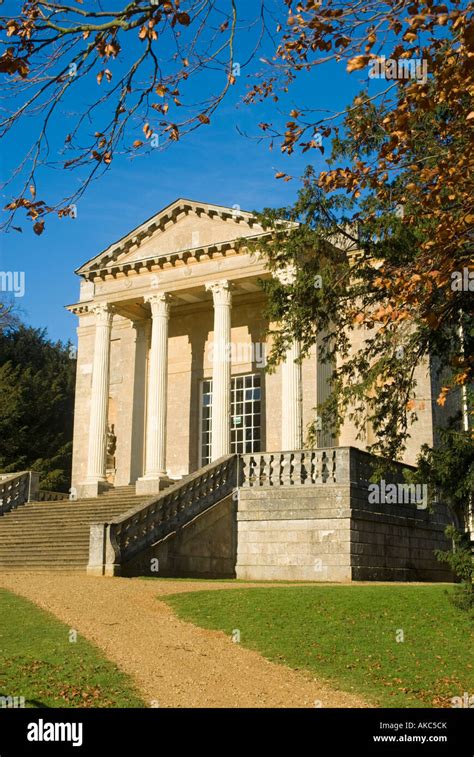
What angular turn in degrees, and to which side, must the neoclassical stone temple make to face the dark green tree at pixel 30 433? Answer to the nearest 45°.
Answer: approximately 90° to its right

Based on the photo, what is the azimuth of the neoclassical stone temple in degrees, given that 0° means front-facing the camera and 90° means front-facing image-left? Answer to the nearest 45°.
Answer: approximately 45°
